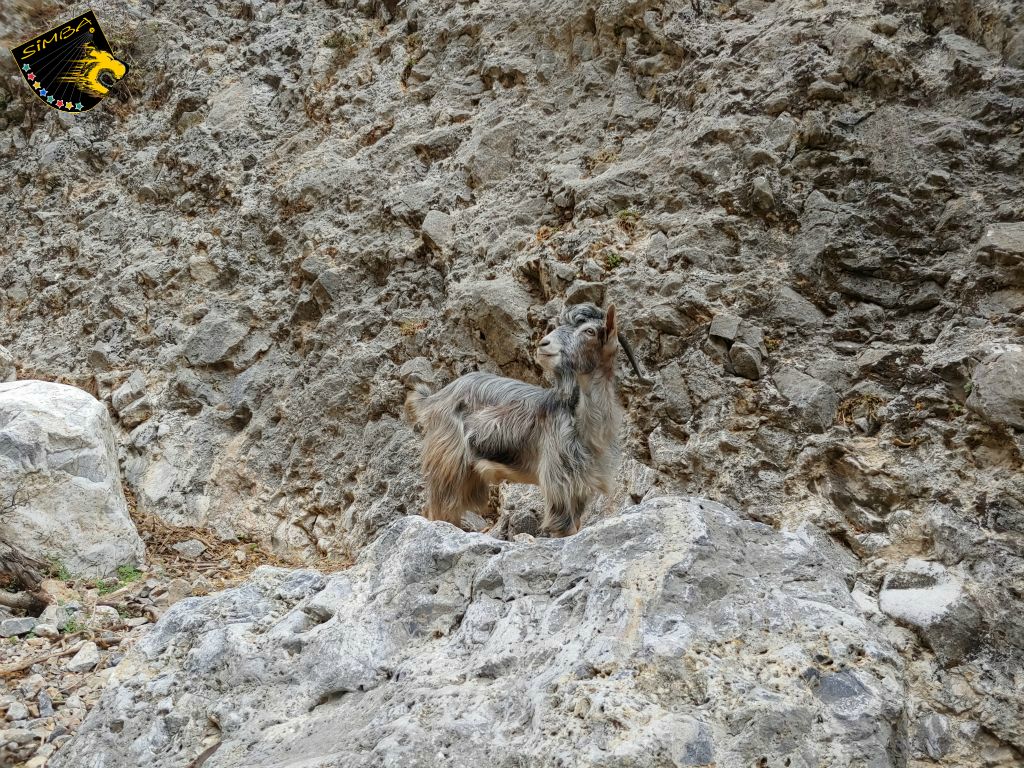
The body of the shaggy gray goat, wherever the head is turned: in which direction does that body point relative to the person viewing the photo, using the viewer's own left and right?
facing the viewer and to the right of the viewer

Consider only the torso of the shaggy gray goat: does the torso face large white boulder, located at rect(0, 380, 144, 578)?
no

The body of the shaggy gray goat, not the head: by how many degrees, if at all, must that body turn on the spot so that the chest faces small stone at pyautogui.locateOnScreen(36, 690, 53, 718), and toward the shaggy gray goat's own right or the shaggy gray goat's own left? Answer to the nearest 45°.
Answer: approximately 90° to the shaggy gray goat's own right

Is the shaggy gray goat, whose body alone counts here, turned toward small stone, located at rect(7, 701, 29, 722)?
no

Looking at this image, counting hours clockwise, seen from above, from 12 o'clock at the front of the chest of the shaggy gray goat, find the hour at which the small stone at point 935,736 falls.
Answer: The small stone is roughly at 1 o'clock from the shaggy gray goat.

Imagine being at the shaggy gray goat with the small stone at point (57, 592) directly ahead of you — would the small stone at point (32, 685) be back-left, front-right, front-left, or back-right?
front-left

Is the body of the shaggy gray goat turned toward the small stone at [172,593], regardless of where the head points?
no

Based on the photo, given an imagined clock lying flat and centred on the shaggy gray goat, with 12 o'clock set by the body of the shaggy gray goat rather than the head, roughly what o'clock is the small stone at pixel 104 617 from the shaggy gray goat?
The small stone is roughly at 4 o'clock from the shaggy gray goat.

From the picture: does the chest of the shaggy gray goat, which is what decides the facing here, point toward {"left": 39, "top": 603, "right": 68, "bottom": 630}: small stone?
no

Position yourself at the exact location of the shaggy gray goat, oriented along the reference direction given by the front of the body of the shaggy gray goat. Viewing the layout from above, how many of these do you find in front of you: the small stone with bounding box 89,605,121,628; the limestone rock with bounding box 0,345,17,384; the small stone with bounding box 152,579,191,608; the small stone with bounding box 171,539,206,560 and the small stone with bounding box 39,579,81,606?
0

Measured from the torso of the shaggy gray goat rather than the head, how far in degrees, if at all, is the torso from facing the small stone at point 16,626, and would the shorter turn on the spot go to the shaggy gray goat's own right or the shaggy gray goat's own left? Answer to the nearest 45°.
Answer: approximately 135° to the shaggy gray goat's own right

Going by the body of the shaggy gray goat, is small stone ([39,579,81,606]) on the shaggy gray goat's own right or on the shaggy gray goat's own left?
on the shaggy gray goat's own right

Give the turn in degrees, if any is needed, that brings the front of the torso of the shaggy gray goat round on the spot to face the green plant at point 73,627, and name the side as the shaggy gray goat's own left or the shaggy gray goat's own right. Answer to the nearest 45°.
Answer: approximately 135° to the shaggy gray goat's own right
